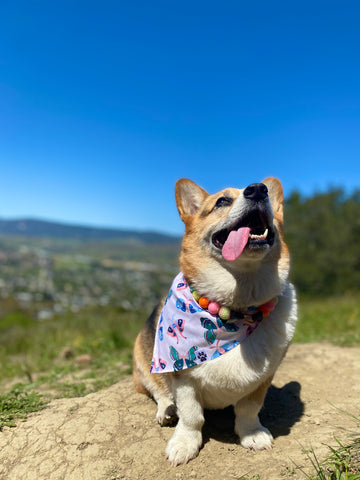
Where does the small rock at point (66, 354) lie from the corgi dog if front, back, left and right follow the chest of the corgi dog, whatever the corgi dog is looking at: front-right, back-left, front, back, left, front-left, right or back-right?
back

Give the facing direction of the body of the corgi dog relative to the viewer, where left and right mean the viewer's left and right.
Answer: facing the viewer and to the right of the viewer

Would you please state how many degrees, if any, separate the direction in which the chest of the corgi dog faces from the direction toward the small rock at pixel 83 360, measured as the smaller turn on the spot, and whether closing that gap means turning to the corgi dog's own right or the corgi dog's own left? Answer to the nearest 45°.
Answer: approximately 180°
